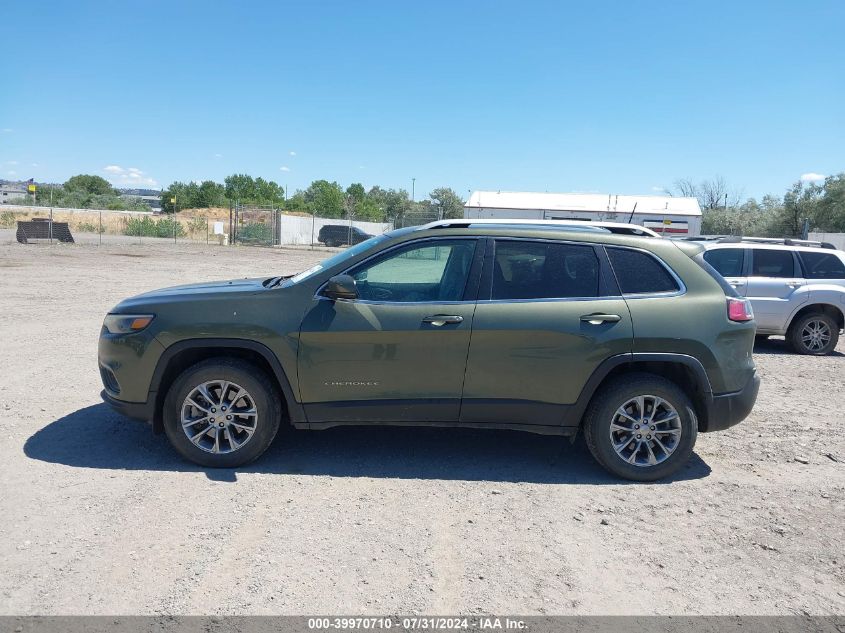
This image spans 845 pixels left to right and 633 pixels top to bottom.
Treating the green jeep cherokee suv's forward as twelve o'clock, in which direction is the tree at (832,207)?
The tree is roughly at 4 o'clock from the green jeep cherokee suv.

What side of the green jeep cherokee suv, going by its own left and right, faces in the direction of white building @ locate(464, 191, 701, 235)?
right

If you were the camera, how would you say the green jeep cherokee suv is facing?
facing to the left of the viewer
